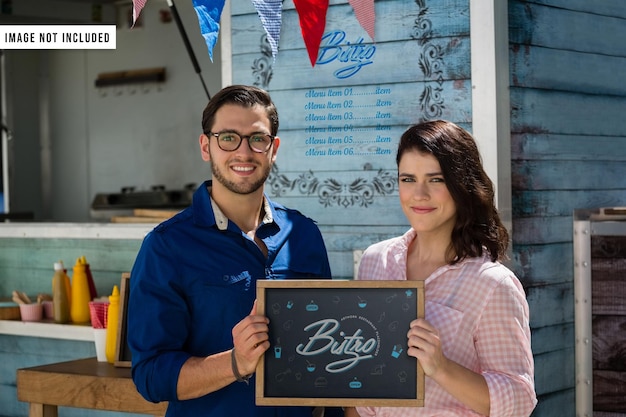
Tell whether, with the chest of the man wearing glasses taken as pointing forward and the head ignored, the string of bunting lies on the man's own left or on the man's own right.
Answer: on the man's own left

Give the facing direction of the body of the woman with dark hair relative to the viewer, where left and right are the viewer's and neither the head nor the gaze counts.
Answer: facing the viewer and to the left of the viewer

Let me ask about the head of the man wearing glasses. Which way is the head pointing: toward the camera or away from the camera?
toward the camera

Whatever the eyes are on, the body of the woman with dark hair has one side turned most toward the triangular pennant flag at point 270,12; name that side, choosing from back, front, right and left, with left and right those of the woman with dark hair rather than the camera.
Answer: right

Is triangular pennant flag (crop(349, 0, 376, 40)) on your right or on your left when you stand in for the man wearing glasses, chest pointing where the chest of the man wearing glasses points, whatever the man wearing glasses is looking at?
on your left

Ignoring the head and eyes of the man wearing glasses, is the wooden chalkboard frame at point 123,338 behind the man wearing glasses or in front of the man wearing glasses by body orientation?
behind

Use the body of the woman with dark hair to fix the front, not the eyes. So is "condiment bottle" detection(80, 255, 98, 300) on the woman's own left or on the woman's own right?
on the woman's own right

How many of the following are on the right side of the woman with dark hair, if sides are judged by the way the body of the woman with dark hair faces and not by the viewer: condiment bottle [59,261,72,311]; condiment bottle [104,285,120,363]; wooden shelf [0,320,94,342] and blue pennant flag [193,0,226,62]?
4

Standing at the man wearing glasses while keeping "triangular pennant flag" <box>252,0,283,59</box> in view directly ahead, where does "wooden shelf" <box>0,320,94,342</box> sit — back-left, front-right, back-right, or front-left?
front-left

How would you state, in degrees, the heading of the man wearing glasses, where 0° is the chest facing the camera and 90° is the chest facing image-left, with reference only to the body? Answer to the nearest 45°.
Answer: approximately 315°

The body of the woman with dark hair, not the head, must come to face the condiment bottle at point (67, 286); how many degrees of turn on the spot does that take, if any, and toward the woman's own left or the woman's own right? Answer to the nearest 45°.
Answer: approximately 90° to the woman's own right

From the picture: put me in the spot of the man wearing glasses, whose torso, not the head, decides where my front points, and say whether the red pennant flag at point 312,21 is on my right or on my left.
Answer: on my left

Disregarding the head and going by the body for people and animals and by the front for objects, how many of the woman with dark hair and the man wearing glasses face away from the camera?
0

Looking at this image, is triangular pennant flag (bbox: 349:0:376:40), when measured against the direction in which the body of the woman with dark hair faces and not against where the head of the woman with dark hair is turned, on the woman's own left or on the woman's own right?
on the woman's own right
